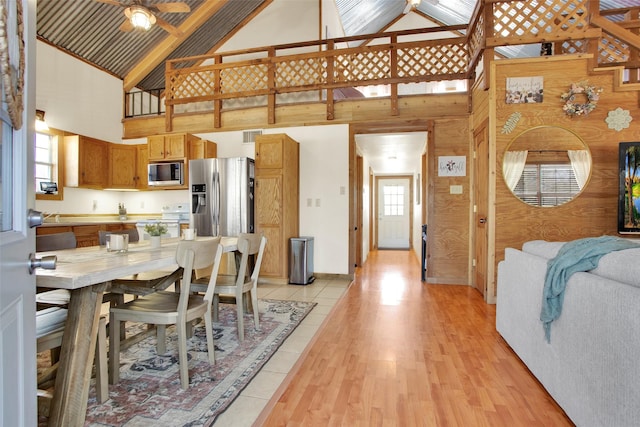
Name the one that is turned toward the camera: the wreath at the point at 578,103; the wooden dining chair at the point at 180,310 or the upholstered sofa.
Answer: the wreath

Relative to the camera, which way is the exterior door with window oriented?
toward the camera

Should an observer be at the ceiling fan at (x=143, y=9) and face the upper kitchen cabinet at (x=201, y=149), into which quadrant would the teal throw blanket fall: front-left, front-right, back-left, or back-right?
back-right

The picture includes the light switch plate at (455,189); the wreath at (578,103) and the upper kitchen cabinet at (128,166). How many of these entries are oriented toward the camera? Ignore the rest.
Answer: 3

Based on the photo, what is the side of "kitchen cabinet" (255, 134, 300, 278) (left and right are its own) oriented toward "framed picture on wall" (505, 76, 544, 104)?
left

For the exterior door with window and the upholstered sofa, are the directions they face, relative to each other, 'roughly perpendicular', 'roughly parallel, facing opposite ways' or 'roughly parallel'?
roughly perpendicular

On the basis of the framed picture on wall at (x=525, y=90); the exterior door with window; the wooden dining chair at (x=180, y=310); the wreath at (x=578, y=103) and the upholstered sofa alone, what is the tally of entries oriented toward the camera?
3

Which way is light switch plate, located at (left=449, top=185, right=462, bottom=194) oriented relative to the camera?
toward the camera

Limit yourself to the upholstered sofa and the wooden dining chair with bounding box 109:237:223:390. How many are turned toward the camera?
0

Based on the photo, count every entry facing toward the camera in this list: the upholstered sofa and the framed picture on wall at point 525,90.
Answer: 1

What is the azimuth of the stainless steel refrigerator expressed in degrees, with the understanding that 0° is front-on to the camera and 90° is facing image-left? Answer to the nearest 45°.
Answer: approximately 45°

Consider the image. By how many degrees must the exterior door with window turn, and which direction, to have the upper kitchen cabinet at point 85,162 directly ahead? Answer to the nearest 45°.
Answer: approximately 45° to its right

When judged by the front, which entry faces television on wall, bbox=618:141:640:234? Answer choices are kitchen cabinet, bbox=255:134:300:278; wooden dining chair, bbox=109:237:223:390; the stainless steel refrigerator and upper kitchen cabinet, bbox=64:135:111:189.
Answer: the upper kitchen cabinet
